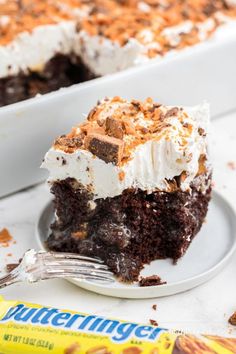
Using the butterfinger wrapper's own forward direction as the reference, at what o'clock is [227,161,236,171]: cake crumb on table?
The cake crumb on table is roughly at 7 o'clock from the butterfinger wrapper.

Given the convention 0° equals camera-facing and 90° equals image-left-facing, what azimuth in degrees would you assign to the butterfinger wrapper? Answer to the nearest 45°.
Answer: approximately 0°

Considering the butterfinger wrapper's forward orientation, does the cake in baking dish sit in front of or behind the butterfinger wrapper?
behind

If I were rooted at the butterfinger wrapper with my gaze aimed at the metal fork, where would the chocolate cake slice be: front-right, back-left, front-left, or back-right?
front-right

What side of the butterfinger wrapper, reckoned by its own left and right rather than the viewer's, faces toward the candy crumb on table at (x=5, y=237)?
back
